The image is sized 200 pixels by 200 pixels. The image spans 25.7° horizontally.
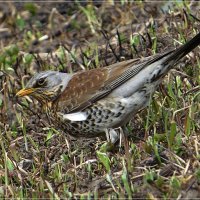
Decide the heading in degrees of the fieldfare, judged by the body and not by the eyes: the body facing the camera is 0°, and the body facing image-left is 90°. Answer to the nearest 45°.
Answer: approximately 90°
